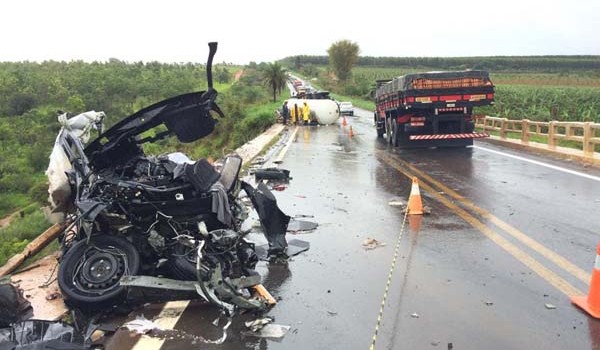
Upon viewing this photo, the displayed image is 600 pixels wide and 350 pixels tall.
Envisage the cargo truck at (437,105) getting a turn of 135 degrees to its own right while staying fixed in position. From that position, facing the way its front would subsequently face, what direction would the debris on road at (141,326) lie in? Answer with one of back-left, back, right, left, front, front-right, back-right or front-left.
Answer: front-right

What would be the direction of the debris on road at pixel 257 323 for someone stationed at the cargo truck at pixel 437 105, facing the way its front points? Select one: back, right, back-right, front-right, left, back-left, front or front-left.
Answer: back

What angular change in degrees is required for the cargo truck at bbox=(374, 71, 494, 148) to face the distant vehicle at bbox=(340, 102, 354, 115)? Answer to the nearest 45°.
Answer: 0° — it already faces it

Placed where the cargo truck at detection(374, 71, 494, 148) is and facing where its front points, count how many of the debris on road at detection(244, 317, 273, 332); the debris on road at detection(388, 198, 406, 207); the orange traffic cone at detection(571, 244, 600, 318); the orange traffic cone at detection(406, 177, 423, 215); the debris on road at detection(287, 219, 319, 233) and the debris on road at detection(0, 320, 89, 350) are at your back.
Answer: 6

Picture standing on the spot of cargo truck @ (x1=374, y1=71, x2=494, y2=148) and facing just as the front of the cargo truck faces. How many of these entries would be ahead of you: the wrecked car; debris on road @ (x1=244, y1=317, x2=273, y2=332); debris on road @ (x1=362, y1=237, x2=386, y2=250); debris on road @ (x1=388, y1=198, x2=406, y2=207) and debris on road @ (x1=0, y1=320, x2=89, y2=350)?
0

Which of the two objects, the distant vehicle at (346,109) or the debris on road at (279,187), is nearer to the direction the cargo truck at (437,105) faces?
the distant vehicle

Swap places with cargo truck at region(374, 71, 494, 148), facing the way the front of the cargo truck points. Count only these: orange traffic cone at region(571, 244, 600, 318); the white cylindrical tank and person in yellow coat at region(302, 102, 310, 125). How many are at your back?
1

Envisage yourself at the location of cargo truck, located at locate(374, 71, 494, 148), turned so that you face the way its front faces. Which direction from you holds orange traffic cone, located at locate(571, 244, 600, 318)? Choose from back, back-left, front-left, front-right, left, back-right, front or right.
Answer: back

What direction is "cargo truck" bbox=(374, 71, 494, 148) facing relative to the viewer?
away from the camera

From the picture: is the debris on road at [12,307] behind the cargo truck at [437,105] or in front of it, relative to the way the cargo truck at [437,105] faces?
behind

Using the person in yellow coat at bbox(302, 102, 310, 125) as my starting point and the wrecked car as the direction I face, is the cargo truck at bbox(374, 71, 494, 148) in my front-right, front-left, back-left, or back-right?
front-left

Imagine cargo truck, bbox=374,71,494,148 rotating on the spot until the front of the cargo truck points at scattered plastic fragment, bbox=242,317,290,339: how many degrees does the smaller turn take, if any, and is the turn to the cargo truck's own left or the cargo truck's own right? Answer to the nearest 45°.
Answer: approximately 180°

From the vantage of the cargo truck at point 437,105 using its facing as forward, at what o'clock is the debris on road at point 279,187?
The debris on road is roughly at 7 o'clock from the cargo truck.

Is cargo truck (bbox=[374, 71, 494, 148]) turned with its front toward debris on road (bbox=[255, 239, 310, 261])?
no

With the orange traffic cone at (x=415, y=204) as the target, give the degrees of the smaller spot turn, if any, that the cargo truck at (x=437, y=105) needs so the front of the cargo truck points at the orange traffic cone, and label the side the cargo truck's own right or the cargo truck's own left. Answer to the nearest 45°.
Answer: approximately 180°

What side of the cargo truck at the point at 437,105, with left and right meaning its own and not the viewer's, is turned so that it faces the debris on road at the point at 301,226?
back

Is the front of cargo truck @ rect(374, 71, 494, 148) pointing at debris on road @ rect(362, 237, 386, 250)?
no

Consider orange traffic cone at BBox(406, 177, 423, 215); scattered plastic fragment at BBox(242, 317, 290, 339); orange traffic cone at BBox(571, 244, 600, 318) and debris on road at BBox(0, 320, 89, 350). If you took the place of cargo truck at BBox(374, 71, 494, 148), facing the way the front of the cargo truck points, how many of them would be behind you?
4

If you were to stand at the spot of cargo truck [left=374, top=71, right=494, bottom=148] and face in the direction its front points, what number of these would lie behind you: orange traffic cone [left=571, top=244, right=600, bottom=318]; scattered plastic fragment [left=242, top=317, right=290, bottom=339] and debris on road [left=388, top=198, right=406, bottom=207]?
3

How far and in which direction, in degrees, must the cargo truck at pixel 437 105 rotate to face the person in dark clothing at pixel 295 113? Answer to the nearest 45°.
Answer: approximately 45° to its left
